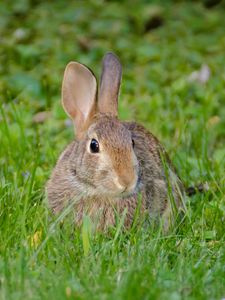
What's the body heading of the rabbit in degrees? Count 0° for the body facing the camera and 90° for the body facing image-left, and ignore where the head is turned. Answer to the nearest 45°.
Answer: approximately 0°
